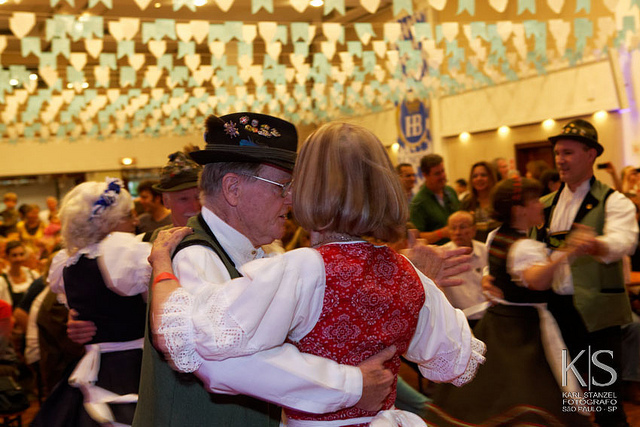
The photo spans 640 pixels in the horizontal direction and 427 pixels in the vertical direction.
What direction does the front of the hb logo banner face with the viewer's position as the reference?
facing the viewer

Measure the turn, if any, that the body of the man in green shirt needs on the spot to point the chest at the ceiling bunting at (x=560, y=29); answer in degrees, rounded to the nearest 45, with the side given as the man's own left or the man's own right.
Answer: approximately 90° to the man's own left

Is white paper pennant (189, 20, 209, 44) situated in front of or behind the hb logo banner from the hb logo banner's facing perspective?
in front

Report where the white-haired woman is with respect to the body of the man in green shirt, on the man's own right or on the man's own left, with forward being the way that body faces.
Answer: on the man's own right

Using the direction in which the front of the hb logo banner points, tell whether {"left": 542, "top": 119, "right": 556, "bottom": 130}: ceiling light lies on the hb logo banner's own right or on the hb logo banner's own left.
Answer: on the hb logo banner's own left

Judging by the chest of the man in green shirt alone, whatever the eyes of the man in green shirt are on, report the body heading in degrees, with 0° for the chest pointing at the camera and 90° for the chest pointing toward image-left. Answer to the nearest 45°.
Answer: approximately 315°

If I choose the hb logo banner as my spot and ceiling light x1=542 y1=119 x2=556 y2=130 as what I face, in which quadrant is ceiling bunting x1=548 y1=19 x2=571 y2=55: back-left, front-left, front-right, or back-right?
front-right

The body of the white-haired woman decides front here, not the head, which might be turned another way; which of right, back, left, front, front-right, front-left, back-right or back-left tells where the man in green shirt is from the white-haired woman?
front

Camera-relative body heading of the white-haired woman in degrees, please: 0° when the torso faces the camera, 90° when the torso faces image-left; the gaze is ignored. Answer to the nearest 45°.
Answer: approximately 225°

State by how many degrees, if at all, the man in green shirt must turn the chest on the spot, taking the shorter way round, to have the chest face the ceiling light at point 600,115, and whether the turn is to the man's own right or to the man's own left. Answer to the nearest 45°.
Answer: approximately 90° to the man's own left

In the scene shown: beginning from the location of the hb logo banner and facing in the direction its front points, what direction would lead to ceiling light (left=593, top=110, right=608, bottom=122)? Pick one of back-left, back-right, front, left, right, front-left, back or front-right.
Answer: front-left

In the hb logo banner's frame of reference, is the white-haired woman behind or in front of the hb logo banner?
in front

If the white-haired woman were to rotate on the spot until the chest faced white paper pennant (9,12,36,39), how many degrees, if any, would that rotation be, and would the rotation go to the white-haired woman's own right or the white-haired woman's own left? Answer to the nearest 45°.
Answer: approximately 45° to the white-haired woman's own left

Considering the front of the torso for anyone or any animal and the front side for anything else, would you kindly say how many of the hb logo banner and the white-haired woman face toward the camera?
1
